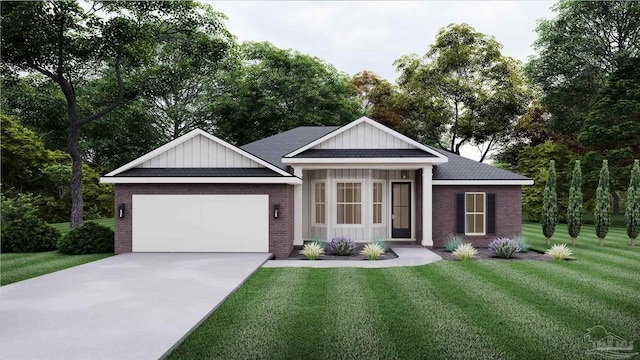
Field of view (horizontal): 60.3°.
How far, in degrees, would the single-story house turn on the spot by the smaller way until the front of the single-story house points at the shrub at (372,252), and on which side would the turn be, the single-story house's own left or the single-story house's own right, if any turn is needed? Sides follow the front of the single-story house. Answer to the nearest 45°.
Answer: approximately 45° to the single-story house's own left

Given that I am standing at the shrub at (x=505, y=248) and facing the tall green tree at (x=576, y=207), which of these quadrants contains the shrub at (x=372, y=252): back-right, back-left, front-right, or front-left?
back-left

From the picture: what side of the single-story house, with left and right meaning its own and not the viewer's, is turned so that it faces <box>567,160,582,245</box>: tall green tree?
left

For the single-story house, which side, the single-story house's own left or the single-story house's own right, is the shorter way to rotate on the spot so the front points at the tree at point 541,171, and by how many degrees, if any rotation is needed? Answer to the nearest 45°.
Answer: approximately 135° to the single-story house's own left

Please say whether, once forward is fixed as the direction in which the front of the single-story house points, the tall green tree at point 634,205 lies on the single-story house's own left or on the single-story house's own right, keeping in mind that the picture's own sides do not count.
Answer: on the single-story house's own left

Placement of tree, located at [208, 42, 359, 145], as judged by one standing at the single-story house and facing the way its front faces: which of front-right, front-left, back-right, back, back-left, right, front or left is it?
back

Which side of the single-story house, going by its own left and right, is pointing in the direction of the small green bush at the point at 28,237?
right

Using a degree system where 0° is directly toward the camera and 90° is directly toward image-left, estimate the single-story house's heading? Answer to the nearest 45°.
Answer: approximately 0°

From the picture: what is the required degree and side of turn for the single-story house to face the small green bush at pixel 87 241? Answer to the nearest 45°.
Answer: approximately 90° to its right

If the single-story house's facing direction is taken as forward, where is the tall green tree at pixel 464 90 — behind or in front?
behind

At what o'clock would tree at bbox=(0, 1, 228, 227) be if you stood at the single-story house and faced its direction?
The tree is roughly at 4 o'clock from the single-story house.
